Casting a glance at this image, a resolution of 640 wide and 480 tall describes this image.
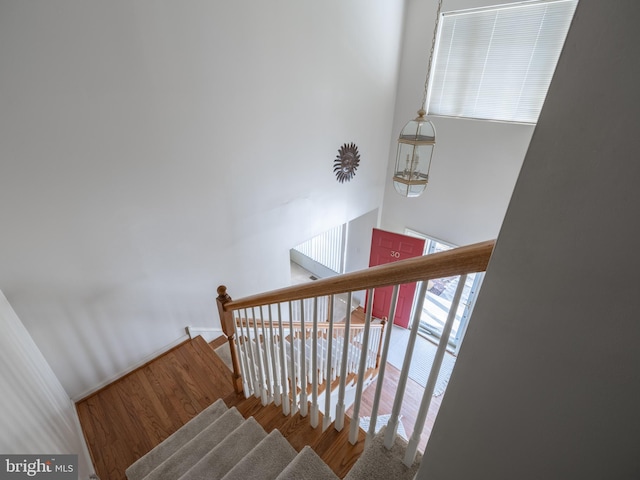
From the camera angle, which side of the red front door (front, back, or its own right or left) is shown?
front

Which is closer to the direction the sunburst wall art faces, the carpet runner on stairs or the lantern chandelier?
the lantern chandelier

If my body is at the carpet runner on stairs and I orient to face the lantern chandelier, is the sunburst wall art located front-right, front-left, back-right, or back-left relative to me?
front-left

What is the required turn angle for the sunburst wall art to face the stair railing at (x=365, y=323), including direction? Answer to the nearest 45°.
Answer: approximately 45° to its right

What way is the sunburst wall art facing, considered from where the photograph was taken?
facing the viewer and to the right of the viewer

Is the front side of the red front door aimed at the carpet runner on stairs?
yes

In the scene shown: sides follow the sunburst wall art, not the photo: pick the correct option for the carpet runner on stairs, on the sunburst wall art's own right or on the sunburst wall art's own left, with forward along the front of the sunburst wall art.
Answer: on the sunburst wall art's own right

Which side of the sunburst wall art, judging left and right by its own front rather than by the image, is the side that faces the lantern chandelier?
front

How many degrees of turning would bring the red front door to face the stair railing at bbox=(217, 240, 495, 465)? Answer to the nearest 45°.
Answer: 0° — it already faces it
